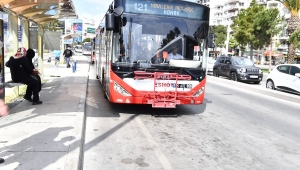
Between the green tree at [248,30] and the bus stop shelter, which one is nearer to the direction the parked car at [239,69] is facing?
the bus stop shelter

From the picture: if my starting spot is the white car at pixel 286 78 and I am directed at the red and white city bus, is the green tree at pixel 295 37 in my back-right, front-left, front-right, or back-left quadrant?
back-right

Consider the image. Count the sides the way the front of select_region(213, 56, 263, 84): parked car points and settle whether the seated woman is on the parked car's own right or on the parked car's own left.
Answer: on the parked car's own right

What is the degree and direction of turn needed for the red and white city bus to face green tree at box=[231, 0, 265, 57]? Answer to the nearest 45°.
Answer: approximately 180°

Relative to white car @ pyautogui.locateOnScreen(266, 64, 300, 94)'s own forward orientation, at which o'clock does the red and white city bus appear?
The red and white city bus is roughly at 2 o'clock from the white car.

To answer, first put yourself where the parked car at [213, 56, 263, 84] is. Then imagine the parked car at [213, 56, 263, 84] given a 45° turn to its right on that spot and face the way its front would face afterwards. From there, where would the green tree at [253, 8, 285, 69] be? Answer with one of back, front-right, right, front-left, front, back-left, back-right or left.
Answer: back

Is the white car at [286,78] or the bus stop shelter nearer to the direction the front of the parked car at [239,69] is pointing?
the white car

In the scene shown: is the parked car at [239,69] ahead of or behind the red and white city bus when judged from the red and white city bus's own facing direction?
behind

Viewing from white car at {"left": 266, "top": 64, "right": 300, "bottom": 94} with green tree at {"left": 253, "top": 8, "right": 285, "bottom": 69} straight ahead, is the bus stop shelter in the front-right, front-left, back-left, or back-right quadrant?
back-left

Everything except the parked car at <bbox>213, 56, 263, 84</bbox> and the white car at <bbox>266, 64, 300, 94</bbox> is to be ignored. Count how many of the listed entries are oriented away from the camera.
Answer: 0

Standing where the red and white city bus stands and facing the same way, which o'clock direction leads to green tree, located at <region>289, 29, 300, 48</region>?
The green tree is roughly at 7 o'clock from the red and white city bus.

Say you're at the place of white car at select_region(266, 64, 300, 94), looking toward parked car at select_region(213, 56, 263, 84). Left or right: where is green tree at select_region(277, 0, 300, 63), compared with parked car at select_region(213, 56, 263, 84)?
right

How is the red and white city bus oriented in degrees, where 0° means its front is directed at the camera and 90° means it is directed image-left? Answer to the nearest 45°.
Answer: approximately 0°
